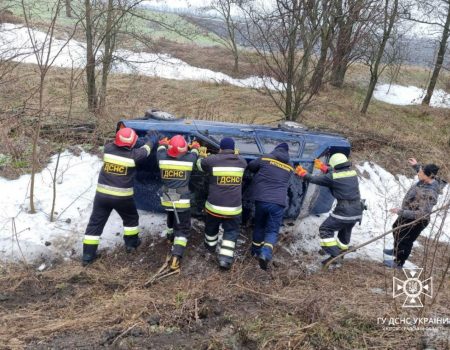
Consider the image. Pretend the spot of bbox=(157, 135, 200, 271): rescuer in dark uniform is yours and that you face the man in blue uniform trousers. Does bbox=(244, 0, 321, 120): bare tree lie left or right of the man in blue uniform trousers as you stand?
left

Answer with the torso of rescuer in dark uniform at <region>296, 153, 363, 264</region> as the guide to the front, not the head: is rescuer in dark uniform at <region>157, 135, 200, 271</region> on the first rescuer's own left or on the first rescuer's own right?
on the first rescuer's own left

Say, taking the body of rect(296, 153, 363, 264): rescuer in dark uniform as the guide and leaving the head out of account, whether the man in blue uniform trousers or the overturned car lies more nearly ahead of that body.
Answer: the overturned car

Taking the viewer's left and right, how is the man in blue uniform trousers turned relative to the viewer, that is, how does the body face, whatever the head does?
facing away from the viewer

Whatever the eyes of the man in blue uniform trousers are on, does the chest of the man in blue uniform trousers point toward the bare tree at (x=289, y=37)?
yes

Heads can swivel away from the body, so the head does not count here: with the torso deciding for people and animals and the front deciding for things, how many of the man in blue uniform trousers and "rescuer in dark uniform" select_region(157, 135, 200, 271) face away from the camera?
2

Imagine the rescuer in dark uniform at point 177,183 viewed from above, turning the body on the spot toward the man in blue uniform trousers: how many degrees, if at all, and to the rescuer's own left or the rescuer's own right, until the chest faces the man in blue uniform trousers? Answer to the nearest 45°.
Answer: approximately 90° to the rescuer's own right

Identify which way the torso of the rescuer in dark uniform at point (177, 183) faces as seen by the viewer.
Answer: away from the camera

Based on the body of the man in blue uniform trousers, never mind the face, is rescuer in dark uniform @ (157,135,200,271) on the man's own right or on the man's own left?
on the man's own left

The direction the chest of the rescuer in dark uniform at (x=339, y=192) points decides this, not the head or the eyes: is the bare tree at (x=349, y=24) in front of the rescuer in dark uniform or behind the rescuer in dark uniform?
in front

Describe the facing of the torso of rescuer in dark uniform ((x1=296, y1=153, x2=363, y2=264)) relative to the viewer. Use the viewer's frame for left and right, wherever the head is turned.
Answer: facing away from the viewer and to the left of the viewer

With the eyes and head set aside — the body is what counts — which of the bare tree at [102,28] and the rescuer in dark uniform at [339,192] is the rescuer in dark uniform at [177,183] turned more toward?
the bare tree
